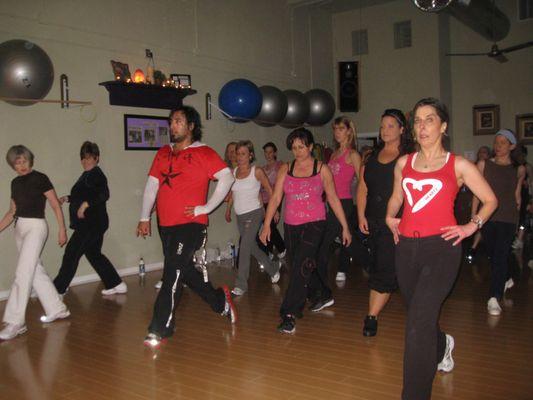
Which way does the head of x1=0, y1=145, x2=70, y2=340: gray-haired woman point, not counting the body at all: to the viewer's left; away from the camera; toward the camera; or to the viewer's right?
toward the camera

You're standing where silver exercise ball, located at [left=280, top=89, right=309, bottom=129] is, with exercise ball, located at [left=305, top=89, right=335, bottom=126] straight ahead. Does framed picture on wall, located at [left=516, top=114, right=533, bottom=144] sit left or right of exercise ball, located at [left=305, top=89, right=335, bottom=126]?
right

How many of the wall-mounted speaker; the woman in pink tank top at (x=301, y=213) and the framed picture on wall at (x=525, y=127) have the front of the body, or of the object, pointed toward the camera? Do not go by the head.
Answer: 3

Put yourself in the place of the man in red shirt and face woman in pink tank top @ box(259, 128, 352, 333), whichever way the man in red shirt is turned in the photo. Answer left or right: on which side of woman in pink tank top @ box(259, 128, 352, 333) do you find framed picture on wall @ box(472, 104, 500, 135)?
left

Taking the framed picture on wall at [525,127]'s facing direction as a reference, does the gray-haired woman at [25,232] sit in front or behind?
in front

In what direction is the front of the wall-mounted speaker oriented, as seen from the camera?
facing the viewer

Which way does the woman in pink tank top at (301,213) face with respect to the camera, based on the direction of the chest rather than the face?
toward the camera

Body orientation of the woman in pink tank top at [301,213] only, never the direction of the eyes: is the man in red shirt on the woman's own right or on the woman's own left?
on the woman's own right

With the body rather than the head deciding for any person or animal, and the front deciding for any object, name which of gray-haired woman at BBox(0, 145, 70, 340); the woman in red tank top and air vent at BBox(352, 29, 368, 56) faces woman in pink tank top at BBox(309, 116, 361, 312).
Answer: the air vent

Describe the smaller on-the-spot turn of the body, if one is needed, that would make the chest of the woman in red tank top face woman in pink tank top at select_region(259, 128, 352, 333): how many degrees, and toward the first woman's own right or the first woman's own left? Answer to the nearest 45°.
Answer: approximately 90° to the first woman's own right

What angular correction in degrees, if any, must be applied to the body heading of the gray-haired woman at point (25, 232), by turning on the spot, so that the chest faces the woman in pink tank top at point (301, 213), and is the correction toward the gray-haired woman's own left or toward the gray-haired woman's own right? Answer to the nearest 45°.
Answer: approximately 90° to the gray-haired woman's own left

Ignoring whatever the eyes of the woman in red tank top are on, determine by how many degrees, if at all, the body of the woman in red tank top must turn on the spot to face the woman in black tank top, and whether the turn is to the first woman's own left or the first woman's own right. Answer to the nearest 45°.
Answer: approximately 135° to the first woman's own right

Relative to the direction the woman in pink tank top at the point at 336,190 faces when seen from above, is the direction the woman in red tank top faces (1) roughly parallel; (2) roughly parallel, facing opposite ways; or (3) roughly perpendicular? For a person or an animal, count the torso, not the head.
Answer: roughly parallel
